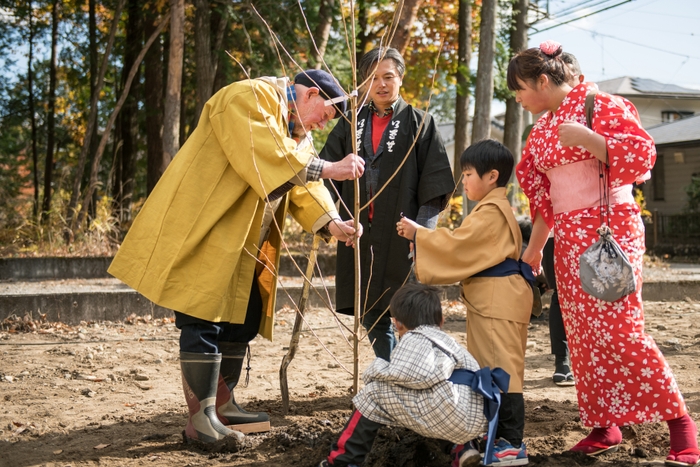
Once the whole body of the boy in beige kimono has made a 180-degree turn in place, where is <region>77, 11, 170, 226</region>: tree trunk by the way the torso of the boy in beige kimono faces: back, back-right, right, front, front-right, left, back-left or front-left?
back-left

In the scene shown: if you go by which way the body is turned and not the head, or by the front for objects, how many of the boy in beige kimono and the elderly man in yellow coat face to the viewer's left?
1

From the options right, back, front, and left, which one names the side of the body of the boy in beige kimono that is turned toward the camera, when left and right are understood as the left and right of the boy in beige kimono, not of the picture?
left

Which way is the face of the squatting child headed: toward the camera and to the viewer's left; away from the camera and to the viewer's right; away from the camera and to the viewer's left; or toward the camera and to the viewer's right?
away from the camera and to the viewer's left

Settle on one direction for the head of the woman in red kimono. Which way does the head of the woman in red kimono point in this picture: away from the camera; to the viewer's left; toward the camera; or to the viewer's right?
to the viewer's left

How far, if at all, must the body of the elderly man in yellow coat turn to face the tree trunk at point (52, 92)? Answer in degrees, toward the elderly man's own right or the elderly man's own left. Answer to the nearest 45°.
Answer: approximately 90° to the elderly man's own left

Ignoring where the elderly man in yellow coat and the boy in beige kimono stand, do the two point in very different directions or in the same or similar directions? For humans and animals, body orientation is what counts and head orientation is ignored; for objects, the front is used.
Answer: very different directions

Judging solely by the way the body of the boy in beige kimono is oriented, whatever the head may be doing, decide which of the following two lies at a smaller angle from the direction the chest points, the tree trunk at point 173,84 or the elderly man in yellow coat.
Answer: the elderly man in yellow coat

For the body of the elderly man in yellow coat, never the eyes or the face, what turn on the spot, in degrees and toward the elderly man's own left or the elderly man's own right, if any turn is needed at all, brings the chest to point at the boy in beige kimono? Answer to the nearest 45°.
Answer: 0° — they already face them

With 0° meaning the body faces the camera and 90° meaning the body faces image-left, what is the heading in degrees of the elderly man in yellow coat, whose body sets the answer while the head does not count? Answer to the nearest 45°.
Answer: approximately 270°

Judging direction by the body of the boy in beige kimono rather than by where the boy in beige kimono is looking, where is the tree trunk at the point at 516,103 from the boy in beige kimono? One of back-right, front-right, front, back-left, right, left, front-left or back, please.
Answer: right
